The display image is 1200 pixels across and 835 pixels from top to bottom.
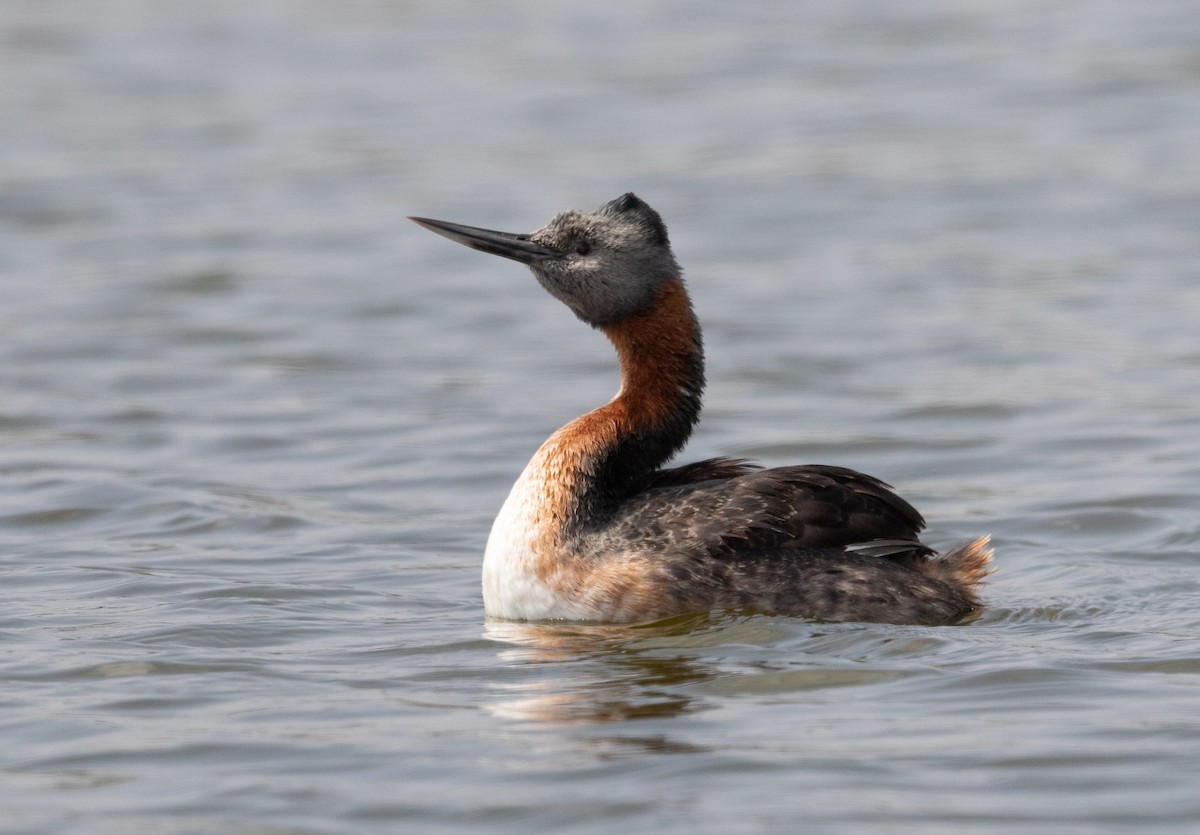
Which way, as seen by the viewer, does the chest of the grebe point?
to the viewer's left
